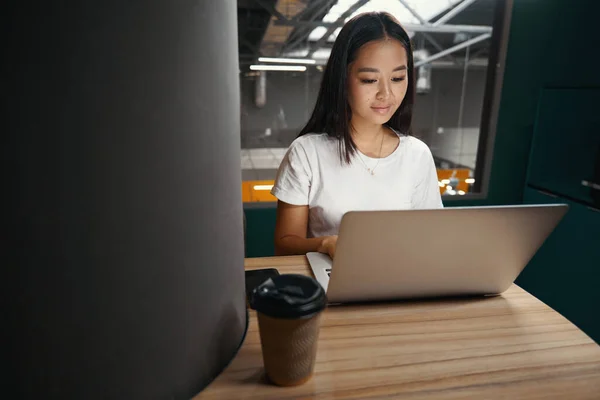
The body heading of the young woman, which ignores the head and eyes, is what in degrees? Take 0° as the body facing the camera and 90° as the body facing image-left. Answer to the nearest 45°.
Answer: approximately 315°

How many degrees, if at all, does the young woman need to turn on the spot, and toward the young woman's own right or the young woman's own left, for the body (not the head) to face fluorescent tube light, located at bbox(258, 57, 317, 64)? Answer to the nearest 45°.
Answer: approximately 135° to the young woman's own left

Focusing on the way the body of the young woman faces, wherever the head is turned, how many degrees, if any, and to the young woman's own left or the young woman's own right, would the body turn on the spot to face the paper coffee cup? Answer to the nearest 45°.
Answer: approximately 45° to the young woman's own right

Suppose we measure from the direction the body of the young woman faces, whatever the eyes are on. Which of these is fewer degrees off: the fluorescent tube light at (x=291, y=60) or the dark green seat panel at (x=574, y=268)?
the dark green seat panel

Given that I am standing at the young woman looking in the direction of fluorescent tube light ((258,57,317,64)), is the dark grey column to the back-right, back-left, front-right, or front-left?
back-left

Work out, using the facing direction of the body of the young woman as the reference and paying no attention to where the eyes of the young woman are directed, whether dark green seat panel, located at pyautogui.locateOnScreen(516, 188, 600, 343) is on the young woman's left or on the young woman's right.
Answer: on the young woman's left

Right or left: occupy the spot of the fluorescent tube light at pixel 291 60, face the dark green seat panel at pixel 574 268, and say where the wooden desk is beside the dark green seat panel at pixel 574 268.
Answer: right

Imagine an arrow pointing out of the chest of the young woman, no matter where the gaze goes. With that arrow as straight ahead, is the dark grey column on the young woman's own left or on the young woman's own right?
on the young woman's own right

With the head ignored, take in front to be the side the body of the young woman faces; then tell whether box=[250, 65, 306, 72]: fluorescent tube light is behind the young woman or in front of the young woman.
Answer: behind
